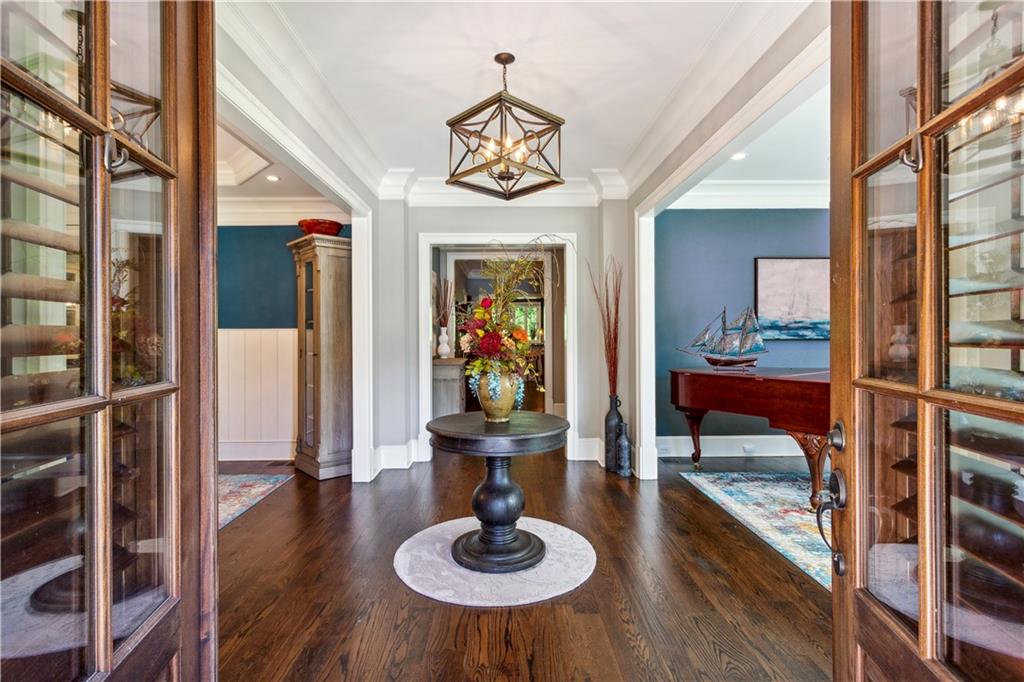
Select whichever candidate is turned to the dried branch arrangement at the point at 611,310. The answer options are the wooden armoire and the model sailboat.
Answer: the model sailboat

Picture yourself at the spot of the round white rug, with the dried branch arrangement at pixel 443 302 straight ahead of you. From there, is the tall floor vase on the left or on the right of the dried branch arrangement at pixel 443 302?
right

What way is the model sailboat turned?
to the viewer's left

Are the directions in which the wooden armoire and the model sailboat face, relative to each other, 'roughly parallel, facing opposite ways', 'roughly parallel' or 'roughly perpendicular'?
roughly parallel

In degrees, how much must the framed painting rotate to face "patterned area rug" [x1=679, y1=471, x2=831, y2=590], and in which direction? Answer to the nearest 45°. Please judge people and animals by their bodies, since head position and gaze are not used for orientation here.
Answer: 0° — it already faces it

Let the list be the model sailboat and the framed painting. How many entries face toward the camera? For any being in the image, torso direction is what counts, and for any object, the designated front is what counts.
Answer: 1

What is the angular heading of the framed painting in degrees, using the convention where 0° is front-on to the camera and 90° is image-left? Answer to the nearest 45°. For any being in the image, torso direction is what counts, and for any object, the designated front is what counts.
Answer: approximately 0°

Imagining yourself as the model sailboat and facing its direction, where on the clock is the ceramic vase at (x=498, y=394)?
The ceramic vase is roughly at 10 o'clock from the model sailboat.

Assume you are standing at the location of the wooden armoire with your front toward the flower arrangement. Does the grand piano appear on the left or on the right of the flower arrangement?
left

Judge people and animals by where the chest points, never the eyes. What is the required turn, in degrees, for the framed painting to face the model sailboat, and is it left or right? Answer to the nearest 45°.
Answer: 0° — it already faces it

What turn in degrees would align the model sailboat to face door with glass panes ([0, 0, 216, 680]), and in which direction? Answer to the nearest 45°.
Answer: approximately 90° to its left

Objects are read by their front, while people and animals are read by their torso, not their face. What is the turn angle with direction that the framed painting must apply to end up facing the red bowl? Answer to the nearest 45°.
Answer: approximately 45° to its right
